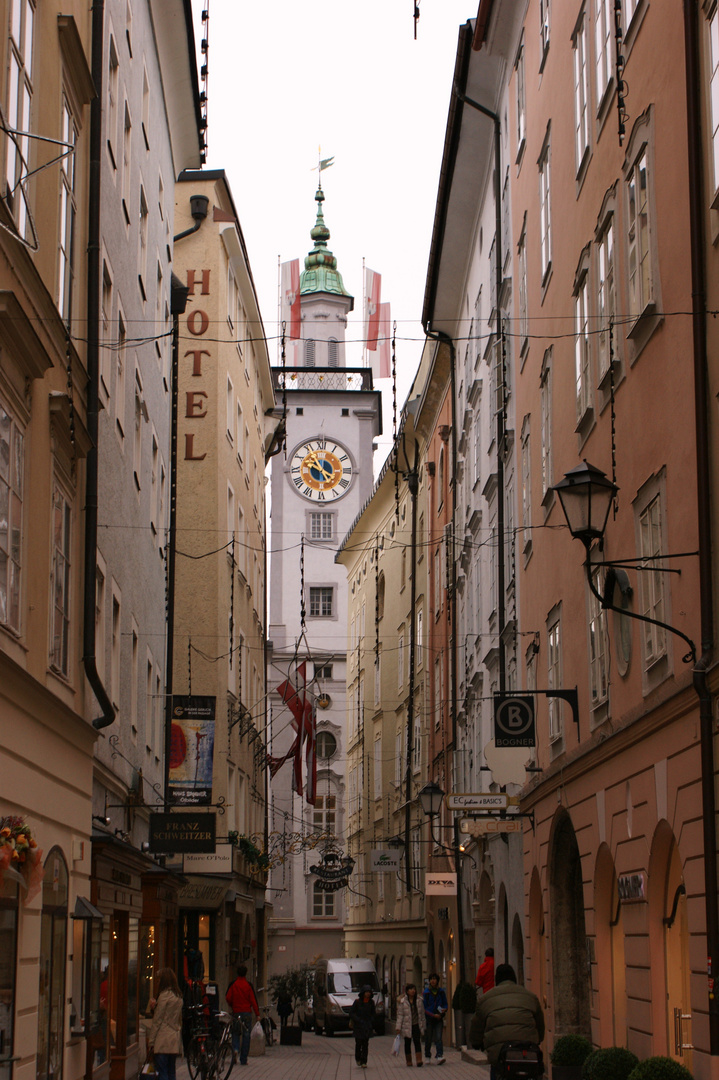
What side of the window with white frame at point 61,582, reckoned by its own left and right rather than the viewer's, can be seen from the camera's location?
right

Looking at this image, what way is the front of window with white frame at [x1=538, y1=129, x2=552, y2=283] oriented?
to the viewer's left

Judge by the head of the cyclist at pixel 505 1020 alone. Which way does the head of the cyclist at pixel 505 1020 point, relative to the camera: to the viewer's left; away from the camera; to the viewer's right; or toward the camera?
away from the camera

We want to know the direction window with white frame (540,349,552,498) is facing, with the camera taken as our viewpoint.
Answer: facing to the left of the viewer

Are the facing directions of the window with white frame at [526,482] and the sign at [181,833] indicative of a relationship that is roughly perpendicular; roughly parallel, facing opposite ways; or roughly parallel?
roughly perpendicular

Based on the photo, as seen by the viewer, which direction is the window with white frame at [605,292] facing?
to the viewer's left

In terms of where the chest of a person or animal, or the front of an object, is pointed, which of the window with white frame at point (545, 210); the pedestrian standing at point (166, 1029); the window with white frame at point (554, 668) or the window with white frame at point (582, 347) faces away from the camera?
the pedestrian standing

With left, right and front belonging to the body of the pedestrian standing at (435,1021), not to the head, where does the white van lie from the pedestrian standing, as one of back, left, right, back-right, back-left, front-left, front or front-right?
back

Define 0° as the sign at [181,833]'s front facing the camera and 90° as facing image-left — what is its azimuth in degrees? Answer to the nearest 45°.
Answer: approximately 0°

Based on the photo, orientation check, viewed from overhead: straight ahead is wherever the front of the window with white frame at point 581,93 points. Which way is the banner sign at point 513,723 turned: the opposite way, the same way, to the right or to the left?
to the left

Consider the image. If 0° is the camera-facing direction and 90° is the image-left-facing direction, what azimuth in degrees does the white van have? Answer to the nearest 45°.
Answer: approximately 0°

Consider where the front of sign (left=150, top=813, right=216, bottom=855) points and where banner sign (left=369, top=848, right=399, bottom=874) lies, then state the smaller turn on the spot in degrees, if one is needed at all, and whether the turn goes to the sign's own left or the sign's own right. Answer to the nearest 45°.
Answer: approximately 180°

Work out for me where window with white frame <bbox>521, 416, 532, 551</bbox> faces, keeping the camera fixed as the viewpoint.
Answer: facing to the left of the viewer

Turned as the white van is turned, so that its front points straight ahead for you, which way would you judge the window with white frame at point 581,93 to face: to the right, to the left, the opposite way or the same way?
to the right

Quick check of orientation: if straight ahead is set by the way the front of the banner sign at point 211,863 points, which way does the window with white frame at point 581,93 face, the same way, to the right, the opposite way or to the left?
to the right
